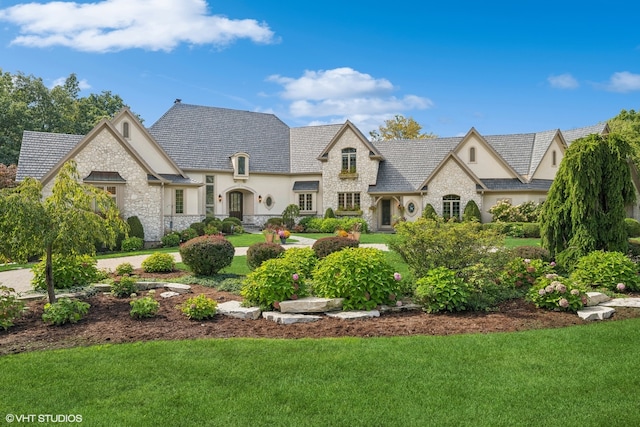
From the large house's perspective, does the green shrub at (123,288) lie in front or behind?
in front

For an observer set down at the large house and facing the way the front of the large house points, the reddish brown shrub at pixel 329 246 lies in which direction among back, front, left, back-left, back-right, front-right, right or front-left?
front

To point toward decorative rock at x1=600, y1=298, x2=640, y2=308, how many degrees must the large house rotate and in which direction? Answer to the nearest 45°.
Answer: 0° — it already faces it

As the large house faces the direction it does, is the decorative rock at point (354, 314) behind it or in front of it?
in front

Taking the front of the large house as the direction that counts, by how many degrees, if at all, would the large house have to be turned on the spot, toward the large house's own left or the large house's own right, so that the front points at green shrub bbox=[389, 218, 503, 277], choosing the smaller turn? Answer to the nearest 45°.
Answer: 0° — it already faces it

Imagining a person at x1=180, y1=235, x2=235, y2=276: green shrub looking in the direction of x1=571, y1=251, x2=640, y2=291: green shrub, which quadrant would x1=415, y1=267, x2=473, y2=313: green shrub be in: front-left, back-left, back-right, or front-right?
front-right

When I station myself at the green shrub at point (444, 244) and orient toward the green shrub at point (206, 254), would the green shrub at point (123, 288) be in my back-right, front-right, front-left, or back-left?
front-left

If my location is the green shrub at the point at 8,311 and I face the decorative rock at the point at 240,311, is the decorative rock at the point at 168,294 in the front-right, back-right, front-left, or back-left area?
front-left

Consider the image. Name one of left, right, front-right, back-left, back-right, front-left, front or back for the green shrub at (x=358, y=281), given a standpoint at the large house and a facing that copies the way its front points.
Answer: front

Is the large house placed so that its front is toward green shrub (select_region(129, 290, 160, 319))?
yes

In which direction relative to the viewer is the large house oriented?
toward the camera

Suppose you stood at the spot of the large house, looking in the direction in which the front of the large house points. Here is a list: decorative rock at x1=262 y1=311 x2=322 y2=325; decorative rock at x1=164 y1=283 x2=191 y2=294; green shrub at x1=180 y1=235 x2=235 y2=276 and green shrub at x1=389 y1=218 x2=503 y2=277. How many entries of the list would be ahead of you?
4

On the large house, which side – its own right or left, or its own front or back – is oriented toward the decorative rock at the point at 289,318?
front

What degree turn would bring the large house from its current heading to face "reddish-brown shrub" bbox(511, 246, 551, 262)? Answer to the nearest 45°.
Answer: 0° — it already faces it

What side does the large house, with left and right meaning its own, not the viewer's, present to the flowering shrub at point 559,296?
front

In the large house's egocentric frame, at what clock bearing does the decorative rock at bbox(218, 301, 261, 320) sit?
The decorative rock is roughly at 12 o'clock from the large house.
